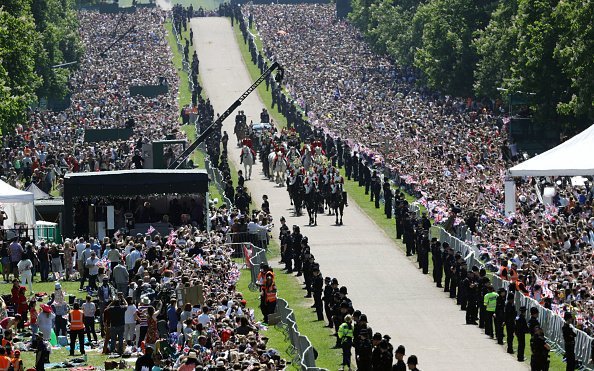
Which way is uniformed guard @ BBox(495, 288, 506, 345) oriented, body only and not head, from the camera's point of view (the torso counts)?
to the viewer's right

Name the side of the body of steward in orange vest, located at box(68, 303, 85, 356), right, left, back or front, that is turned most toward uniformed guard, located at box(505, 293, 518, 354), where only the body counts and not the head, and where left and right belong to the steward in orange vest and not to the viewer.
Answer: right

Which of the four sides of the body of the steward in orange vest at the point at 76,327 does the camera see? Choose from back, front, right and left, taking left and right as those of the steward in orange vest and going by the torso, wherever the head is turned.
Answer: back

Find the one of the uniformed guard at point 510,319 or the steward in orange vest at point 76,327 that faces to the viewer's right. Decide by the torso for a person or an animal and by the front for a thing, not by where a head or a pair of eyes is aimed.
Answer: the uniformed guard

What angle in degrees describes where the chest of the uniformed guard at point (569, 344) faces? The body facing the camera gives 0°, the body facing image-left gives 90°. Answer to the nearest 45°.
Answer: approximately 270°

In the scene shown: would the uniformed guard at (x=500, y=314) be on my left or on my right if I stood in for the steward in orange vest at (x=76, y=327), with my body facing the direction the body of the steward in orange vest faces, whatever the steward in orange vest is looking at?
on my right

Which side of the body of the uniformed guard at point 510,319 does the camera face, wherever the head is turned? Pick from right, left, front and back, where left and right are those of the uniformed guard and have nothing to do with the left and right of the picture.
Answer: right

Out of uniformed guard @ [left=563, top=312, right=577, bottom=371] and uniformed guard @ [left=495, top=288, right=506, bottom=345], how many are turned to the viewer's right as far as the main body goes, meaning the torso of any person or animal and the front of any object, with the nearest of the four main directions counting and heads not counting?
2
